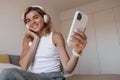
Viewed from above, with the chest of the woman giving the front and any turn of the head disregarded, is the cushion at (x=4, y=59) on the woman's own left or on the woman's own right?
on the woman's own right

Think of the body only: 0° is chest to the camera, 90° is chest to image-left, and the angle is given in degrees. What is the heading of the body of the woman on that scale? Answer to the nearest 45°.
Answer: approximately 45°
